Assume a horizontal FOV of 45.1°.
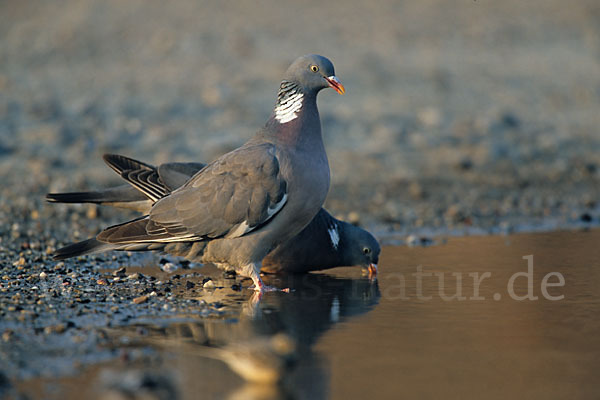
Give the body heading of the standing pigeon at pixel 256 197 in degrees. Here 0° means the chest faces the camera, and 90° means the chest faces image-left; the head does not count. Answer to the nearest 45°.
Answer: approximately 270°

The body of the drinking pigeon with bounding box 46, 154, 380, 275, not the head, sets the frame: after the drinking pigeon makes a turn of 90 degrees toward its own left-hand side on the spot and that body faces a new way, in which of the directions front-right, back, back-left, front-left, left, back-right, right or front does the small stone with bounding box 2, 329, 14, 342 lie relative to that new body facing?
back-left

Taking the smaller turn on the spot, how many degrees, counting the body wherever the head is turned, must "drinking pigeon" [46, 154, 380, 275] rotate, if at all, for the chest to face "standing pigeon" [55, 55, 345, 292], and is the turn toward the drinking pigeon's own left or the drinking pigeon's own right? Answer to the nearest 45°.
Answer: approximately 135° to the drinking pigeon's own right

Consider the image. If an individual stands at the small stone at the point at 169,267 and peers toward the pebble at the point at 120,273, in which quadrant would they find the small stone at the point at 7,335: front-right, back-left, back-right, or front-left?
front-left

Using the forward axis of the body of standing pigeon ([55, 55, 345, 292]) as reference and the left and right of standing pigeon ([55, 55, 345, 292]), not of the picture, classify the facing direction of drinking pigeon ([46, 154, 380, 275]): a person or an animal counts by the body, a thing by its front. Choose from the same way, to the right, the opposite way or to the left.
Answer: the same way

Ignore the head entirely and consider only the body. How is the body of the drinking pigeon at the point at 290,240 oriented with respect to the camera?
to the viewer's right

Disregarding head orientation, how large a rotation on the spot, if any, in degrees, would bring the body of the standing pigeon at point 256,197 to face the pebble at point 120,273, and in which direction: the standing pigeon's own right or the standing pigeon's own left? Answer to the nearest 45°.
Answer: approximately 180°

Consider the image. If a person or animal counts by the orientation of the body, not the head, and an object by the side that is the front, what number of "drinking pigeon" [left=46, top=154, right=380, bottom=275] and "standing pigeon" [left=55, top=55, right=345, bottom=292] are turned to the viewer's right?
2

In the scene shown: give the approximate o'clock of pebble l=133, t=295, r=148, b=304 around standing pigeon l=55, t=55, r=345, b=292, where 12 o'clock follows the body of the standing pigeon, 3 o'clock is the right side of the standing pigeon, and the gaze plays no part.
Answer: The pebble is roughly at 5 o'clock from the standing pigeon.

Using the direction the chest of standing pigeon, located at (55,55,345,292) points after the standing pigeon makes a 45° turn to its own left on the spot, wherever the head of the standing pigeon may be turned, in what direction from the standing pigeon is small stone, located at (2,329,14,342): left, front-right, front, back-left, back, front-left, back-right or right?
back

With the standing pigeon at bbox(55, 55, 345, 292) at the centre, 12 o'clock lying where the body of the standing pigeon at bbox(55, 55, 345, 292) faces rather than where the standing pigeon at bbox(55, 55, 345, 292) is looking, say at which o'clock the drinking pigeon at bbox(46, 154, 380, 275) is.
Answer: the drinking pigeon at bbox(46, 154, 380, 275) is roughly at 10 o'clock from the standing pigeon at bbox(55, 55, 345, 292).
